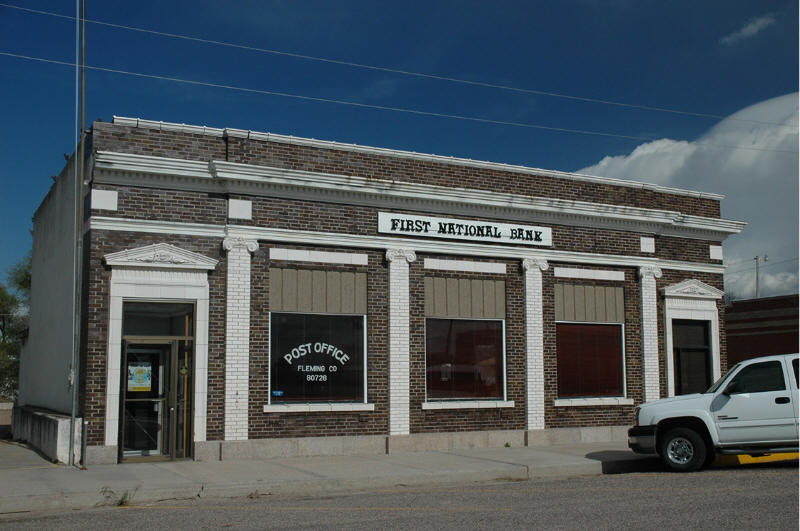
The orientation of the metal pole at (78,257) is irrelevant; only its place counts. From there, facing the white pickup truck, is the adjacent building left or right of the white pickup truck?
left

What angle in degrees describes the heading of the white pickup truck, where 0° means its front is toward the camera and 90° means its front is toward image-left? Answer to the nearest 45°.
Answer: approximately 90°

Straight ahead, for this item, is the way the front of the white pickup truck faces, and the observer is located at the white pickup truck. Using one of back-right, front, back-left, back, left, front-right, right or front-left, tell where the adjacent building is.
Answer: right

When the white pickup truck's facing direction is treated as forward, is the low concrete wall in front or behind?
in front

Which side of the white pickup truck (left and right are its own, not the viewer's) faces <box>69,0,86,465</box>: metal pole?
front

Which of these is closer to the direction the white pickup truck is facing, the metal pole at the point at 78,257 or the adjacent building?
the metal pole

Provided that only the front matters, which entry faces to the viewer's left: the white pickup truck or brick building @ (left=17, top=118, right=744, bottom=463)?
the white pickup truck

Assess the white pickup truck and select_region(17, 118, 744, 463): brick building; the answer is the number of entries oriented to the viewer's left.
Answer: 1

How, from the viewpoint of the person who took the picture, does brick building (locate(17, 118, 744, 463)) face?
facing the viewer and to the right of the viewer

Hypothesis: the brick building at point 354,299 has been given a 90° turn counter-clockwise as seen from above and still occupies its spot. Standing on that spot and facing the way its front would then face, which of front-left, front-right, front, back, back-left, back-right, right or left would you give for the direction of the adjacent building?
front
